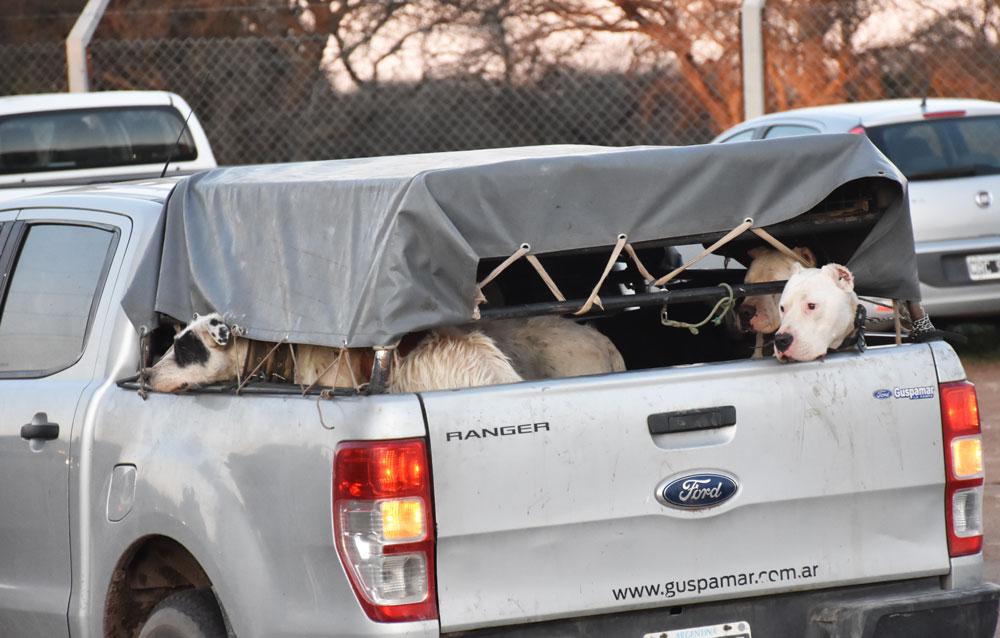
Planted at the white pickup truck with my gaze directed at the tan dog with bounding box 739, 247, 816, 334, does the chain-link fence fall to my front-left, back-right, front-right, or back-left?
back-left

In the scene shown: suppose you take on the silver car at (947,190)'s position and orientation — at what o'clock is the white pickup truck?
The white pickup truck is roughly at 10 o'clock from the silver car.

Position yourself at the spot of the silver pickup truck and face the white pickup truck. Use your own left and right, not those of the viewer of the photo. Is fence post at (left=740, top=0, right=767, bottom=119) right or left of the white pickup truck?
right

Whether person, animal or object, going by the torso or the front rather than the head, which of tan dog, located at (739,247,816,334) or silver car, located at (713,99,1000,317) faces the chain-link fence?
the silver car

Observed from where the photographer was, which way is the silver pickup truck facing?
facing away from the viewer and to the left of the viewer

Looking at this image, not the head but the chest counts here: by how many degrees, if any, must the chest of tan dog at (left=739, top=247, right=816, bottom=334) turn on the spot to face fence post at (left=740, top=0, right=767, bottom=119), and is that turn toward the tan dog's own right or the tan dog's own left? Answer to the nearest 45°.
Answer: approximately 135° to the tan dog's own right

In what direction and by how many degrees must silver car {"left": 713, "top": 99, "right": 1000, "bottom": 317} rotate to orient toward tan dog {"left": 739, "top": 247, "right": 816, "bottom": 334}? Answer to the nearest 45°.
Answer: approximately 135° to its left

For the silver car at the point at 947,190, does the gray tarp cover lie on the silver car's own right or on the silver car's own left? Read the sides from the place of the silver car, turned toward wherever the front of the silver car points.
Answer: on the silver car's own left

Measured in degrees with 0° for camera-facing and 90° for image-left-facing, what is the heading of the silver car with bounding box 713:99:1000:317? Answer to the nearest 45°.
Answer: approximately 135°

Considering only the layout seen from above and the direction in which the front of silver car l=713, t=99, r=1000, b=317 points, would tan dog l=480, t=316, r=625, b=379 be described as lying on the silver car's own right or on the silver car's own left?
on the silver car's own left

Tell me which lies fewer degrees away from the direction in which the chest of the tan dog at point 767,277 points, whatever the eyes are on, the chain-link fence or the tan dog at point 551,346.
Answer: the tan dog

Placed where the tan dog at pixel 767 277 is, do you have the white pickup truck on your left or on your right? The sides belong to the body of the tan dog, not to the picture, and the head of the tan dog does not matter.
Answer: on your right

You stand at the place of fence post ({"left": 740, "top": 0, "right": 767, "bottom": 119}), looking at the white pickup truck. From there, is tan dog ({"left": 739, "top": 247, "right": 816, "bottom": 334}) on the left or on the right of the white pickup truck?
left
